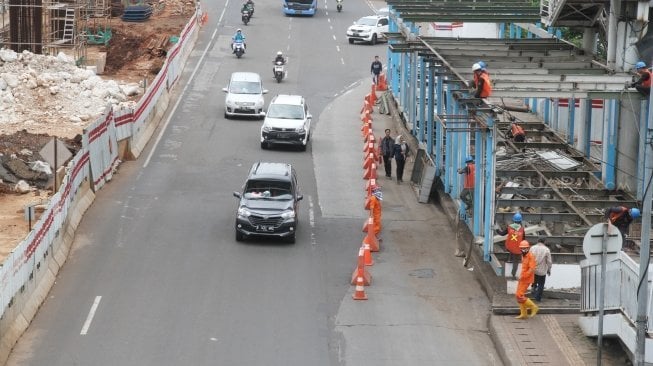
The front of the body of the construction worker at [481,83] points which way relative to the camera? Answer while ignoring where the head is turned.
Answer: to the viewer's left

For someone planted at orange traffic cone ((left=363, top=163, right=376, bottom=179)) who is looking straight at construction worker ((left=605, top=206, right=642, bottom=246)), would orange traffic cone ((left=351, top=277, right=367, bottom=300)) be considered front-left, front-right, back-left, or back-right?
front-right

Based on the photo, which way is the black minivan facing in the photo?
toward the camera

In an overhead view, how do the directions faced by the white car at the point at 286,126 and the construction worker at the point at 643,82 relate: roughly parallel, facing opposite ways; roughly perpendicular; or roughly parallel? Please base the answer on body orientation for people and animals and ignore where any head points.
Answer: roughly perpendicular

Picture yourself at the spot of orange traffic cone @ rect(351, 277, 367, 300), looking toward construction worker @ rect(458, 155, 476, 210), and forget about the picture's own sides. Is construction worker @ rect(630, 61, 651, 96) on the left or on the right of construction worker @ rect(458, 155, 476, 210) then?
right

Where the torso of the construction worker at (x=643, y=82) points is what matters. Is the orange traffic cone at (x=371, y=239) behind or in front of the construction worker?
in front

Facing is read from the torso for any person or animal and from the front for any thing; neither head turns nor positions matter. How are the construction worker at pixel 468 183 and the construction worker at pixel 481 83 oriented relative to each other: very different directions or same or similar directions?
same or similar directions

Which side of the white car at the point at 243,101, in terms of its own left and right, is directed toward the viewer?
front

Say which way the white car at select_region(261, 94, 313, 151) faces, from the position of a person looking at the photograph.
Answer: facing the viewer

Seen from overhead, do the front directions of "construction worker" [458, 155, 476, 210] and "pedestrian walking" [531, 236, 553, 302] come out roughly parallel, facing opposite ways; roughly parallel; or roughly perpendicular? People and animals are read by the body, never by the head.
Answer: roughly perpendicular

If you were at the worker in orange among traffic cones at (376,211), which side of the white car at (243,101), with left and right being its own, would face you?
front

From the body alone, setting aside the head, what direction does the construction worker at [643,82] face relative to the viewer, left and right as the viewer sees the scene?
facing to the left of the viewer
